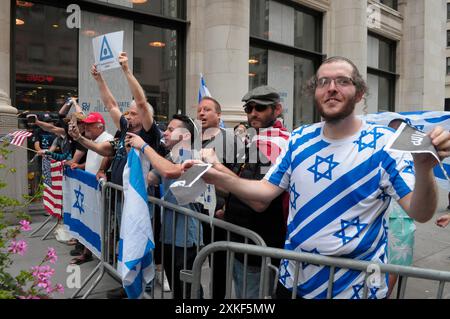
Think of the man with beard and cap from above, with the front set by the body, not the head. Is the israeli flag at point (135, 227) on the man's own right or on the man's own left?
on the man's own right

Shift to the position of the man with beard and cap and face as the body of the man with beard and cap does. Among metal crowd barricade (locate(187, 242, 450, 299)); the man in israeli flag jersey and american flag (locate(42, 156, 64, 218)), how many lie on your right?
1

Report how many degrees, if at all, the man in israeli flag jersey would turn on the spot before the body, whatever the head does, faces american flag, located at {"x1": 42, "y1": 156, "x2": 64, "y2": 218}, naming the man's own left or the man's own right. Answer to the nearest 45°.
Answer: approximately 135° to the man's own right

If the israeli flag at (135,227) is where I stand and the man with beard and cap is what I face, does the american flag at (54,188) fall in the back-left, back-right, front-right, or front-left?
back-left

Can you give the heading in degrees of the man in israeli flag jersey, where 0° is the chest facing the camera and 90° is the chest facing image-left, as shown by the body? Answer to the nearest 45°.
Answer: approximately 0°

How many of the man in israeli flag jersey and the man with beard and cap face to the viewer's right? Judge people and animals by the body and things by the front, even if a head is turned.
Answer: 0

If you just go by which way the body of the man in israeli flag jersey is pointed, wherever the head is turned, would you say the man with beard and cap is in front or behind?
behind

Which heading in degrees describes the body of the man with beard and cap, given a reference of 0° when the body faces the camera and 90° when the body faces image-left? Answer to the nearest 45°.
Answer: approximately 45°

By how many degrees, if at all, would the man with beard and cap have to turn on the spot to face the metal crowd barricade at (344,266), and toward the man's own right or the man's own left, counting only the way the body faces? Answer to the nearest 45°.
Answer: approximately 45° to the man's own left
